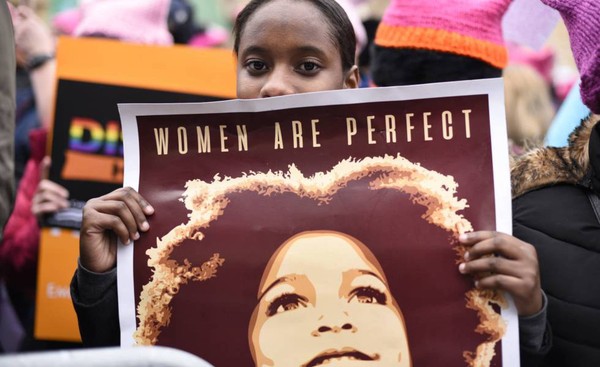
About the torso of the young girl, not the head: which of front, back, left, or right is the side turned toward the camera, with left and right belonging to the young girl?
front
